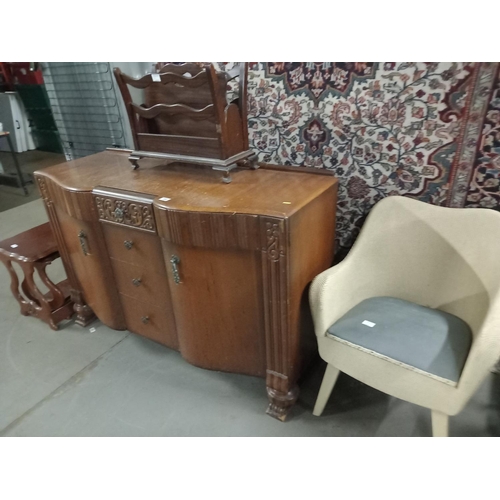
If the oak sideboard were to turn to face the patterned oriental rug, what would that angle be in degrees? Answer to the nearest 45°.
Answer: approximately 135° to its left

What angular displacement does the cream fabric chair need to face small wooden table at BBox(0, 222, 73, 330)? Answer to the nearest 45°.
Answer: approximately 45° to its right

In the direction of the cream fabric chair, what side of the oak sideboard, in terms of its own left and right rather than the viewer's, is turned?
left

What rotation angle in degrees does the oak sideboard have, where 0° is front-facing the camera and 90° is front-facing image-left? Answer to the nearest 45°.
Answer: approximately 45°

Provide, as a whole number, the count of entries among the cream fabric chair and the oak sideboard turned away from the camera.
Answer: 0
